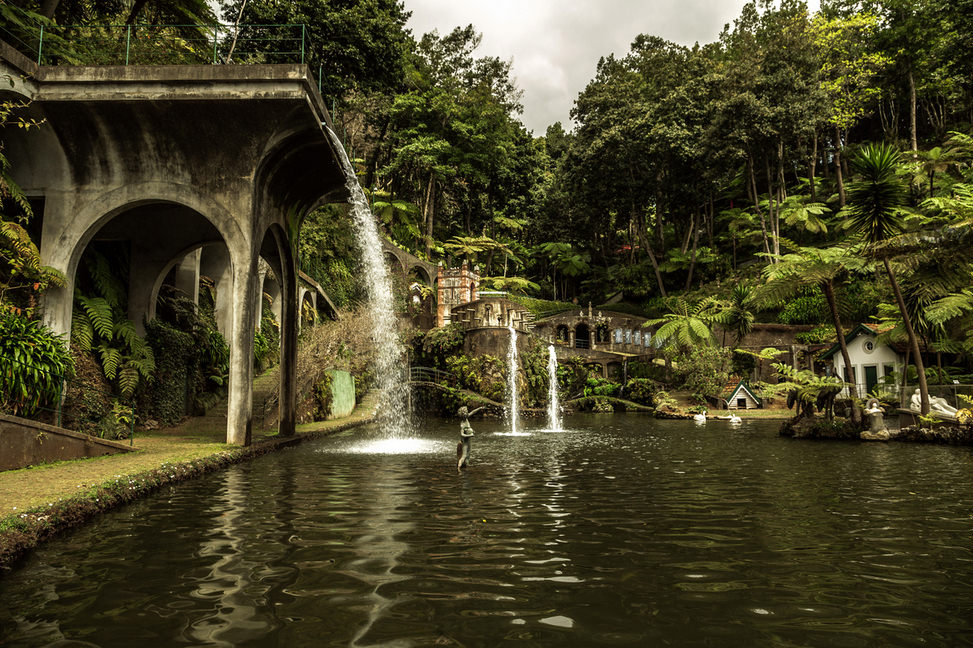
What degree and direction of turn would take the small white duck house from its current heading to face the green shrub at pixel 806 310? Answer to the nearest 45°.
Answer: approximately 135° to its left

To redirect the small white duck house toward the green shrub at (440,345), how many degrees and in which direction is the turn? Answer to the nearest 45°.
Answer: approximately 90° to its right

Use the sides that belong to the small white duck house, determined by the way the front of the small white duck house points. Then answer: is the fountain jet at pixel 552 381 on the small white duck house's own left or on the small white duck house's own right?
on the small white duck house's own right

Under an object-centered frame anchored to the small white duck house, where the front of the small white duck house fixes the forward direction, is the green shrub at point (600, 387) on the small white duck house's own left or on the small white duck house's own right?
on the small white duck house's own right

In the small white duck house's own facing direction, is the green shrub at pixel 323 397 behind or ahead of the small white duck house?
ahead

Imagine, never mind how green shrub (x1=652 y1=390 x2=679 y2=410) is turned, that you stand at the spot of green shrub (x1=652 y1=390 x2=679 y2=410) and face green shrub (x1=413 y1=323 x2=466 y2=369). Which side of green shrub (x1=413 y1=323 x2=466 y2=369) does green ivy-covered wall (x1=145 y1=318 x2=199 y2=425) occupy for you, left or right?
left

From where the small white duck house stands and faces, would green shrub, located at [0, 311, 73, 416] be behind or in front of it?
in front

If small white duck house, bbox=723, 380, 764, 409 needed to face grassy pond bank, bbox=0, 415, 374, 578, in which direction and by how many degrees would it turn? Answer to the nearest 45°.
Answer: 0° — it already faces it

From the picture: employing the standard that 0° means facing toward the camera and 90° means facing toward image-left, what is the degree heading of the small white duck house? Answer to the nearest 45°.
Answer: approximately 0°
